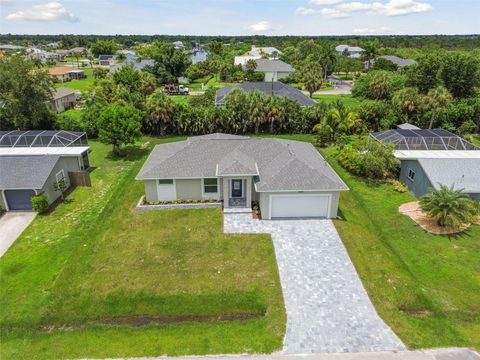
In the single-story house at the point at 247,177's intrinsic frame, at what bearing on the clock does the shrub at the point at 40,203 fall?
The shrub is roughly at 3 o'clock from the single-story house.

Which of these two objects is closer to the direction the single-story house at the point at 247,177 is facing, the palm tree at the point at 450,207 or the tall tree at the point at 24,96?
the palm tree

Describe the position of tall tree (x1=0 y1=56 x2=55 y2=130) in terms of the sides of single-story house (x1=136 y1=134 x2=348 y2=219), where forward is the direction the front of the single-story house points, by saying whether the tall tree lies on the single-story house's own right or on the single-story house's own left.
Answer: on the single-story house's own right

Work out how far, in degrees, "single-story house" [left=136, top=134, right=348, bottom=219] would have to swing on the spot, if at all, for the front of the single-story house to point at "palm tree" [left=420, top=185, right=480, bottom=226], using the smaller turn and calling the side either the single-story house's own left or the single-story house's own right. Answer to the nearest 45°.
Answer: approximately 90° to the single-story house's own left

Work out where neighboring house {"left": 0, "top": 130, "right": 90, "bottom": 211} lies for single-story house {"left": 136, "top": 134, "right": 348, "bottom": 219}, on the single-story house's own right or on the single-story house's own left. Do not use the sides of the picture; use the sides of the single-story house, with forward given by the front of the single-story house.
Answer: on the single-story house's own right

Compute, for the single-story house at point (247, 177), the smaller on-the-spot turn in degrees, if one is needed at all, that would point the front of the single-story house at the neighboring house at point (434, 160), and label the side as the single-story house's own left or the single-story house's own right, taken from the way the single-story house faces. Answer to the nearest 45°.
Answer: approximately 90° to the single-story house's own left

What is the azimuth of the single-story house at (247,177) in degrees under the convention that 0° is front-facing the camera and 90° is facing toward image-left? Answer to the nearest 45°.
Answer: approximately 0°

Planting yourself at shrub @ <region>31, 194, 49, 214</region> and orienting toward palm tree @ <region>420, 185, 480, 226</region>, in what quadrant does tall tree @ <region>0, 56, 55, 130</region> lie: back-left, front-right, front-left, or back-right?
back-left

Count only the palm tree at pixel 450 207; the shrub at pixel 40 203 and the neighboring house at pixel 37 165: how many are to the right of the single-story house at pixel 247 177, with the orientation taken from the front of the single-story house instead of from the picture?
2

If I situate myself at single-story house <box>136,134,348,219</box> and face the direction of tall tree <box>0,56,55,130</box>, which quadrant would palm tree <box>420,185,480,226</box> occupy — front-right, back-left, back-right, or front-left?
back-right
